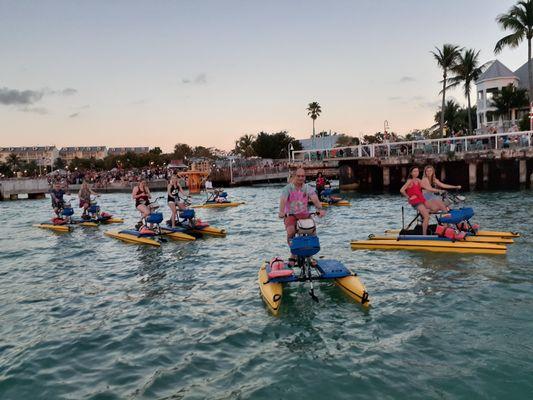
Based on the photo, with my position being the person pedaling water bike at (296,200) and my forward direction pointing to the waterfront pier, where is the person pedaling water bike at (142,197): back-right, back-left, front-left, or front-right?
front-left

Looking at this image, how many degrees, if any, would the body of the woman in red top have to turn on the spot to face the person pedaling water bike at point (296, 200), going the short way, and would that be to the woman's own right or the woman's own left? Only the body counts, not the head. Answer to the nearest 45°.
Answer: approximately 90° to the woman's own right

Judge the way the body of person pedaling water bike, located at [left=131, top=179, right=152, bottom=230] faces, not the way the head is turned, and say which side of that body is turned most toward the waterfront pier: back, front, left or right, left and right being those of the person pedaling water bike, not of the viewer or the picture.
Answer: left
